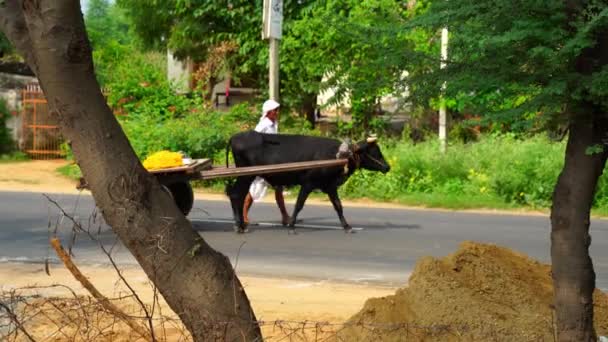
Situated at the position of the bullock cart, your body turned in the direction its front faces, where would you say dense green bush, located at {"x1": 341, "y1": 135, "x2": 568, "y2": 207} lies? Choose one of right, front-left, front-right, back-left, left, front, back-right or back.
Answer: front-left

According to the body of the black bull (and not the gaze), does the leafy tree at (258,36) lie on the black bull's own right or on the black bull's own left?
on the black bull's own left

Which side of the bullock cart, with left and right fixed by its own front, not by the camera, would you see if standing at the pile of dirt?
right

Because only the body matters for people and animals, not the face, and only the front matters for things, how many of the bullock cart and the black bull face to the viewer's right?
2

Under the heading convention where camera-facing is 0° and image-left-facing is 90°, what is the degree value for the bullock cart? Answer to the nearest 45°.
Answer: approximately 270°

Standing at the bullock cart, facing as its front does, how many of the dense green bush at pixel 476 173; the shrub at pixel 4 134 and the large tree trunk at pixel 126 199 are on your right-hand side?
1

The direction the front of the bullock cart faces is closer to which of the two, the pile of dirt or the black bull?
the black bull

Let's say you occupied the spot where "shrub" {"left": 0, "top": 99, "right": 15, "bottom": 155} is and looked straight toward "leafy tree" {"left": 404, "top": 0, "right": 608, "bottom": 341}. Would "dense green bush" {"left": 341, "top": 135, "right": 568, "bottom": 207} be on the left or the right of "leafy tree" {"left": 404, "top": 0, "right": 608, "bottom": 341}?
left

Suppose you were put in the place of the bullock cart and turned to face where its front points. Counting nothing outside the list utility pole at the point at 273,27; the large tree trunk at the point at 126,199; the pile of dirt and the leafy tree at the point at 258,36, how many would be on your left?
2

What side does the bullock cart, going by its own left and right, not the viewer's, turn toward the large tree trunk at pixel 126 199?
right

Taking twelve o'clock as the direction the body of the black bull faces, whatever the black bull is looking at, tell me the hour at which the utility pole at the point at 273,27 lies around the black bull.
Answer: The utility pole is roughly at 9 o'clock from the black bull.

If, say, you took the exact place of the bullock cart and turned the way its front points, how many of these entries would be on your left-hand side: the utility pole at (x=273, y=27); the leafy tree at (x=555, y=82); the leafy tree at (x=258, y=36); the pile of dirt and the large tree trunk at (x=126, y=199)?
2

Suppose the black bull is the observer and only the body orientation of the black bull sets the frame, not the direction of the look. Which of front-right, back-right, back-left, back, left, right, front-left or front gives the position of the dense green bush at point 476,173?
front-left

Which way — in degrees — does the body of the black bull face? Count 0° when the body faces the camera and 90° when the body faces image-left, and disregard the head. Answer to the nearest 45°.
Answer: approximately 270°
